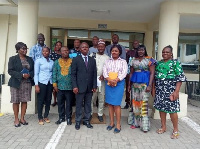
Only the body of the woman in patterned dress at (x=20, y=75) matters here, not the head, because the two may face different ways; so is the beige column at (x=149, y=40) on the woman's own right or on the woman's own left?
on the woman's own left

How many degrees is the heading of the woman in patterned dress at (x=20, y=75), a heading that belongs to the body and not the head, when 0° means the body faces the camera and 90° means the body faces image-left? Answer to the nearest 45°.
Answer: approximately 315°

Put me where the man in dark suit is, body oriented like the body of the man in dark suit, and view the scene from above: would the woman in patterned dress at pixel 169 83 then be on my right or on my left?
on my left

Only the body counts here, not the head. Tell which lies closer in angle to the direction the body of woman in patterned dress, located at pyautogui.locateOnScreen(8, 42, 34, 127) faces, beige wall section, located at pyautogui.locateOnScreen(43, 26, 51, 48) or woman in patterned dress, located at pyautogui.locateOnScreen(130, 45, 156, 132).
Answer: the woman in patterned dress

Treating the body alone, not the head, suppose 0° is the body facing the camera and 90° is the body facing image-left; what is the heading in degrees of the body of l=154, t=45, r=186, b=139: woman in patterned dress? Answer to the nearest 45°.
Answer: approximately 45°

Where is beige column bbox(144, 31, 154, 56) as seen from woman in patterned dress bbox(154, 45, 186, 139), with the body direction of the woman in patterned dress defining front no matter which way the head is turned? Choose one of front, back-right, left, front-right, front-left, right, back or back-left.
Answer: back-right

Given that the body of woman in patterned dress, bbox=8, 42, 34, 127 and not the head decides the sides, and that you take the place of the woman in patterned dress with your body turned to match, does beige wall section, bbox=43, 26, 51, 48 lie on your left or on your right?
on your left

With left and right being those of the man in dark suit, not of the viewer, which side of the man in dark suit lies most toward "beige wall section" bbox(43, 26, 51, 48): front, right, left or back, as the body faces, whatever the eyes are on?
back

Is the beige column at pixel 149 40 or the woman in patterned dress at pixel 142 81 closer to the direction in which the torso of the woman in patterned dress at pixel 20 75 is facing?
the woman in patterned dress

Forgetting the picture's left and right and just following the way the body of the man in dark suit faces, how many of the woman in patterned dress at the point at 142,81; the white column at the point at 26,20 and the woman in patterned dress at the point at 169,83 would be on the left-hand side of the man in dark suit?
2

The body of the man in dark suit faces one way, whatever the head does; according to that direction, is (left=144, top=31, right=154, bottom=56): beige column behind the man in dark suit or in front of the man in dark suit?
behind
